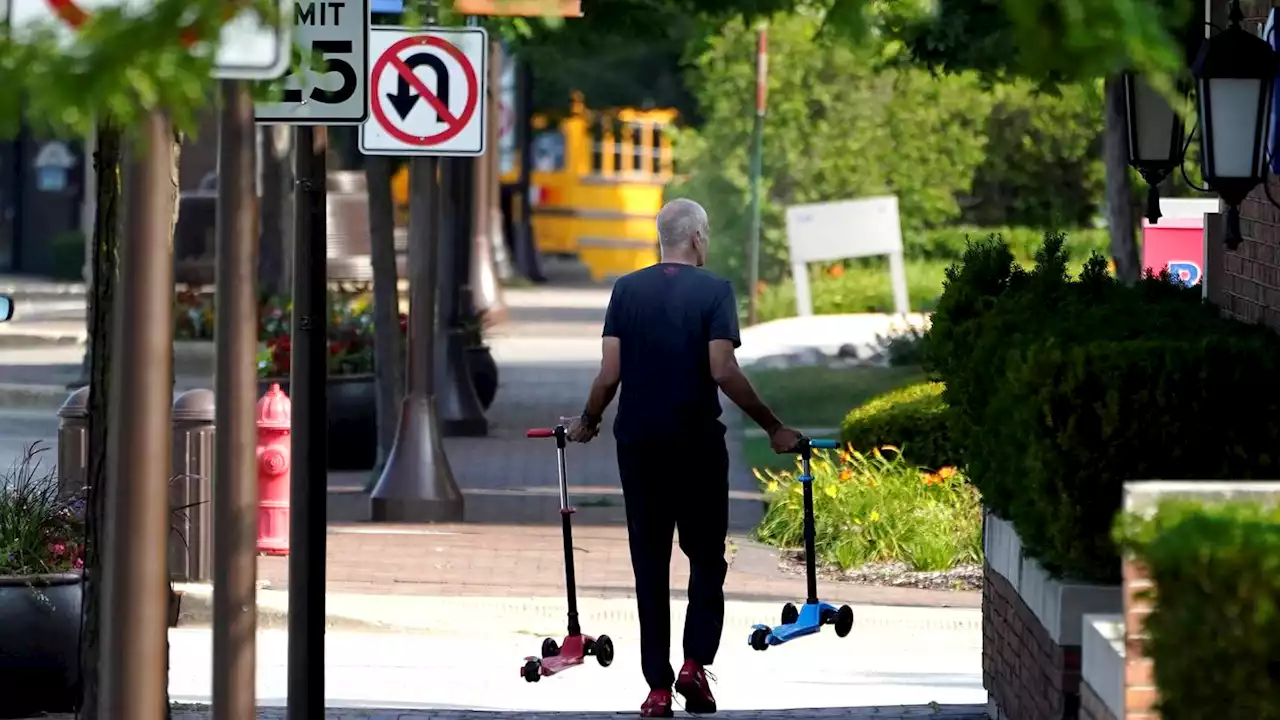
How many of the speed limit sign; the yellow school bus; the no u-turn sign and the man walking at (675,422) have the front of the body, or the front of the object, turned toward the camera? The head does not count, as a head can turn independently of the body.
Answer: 2

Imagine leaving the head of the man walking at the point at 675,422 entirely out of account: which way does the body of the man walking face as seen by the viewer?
away from the camera

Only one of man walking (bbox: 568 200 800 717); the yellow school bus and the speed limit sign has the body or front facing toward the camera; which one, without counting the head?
the speed limit sign

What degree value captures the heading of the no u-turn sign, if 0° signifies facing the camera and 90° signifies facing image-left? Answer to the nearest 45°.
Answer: approximately 0°

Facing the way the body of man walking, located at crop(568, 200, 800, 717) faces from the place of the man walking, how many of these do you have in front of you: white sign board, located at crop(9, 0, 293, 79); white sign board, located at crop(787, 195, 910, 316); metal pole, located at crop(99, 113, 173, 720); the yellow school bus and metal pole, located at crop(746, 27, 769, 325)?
3
